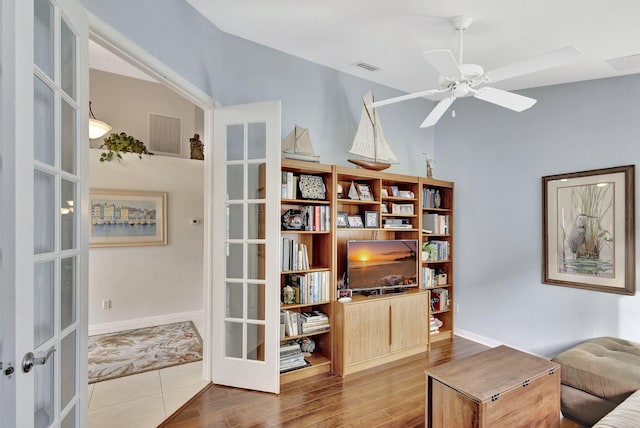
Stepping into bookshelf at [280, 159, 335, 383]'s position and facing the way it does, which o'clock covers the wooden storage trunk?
The wooden storage trunk is roughly at 12 o'clock from the bookshelf.

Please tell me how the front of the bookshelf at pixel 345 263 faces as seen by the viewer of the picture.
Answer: facing the viewer and to the right of the viewer

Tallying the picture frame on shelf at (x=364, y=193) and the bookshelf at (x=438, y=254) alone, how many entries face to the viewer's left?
0

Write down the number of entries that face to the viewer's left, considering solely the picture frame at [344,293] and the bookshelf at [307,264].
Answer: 0

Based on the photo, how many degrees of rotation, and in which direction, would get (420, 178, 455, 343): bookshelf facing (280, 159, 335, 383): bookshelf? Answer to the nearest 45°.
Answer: approximately 90° to its right

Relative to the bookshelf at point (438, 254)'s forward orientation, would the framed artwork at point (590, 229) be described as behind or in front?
in front

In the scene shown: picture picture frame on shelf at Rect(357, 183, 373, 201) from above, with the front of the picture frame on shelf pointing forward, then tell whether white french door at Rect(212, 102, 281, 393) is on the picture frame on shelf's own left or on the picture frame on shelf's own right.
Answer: on the picture frame on shelf's own right

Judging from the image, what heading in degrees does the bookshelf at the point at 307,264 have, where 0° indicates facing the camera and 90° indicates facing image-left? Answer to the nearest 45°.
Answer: approximately 315°
